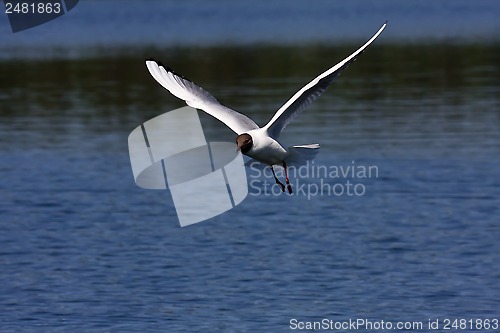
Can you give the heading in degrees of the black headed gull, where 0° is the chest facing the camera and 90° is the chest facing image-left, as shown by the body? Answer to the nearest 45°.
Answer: approximately 45°
